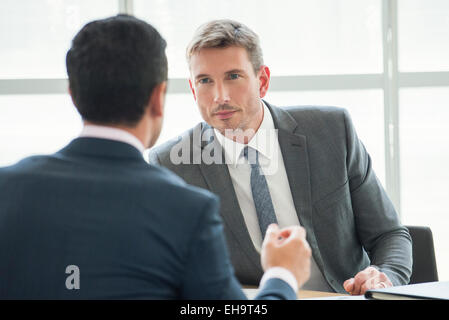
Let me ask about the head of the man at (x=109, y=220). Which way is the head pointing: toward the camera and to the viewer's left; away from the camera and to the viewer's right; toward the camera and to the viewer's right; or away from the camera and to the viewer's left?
away from the camera and to the viewer's right

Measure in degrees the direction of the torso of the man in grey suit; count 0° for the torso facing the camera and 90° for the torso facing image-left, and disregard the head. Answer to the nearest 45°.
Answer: approximately 45°
